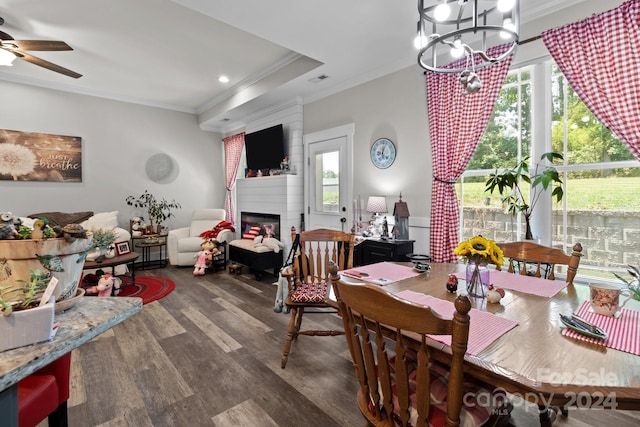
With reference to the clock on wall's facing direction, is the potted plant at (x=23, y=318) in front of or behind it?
in front

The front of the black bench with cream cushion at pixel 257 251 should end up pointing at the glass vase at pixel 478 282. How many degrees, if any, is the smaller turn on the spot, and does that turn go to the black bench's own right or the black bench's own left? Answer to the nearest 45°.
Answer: approximately 45° to the black bench's own left

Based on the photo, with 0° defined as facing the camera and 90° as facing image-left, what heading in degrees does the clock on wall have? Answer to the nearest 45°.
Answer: approximately 45°

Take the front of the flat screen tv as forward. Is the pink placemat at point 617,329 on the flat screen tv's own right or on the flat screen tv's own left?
on the flat screen tv's own left

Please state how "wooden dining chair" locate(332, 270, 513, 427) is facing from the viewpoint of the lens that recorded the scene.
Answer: facing away from the viewer and to the right of the viewer

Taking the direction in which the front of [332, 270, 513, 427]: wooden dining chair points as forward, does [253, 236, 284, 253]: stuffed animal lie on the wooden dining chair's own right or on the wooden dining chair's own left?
on the wooden dining chair's own left

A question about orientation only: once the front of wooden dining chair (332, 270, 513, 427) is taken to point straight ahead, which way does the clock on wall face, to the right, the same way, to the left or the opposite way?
the opposite way

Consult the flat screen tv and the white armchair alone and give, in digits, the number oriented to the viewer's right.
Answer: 0

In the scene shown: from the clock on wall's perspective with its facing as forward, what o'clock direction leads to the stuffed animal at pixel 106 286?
The stuffed animal is roughly at 1 o'clock from the clock on wall.

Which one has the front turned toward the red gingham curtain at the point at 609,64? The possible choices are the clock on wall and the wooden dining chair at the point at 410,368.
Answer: the wooden dining chair

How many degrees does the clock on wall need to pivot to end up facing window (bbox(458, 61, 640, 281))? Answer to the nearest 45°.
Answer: approximately 90° to its left

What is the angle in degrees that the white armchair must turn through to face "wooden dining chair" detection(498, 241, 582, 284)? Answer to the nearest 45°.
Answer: approximately 90° to its left

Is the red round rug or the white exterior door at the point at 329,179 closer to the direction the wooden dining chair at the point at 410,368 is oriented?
the white exterior door

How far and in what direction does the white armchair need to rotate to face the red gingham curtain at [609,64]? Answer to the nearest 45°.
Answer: approximately 90° to its left

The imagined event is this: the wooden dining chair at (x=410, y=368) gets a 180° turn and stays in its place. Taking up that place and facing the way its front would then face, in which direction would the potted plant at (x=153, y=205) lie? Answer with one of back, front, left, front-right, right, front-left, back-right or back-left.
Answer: right
